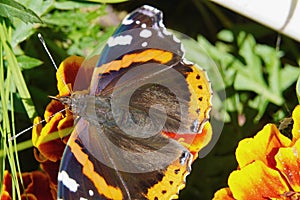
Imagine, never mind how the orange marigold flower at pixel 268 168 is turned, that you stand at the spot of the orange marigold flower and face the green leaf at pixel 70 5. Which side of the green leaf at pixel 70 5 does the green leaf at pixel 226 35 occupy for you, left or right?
right

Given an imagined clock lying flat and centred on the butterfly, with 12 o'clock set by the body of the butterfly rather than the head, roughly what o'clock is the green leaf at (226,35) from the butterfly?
The green leaf is roughly at 4 o'clock from the butterfly.

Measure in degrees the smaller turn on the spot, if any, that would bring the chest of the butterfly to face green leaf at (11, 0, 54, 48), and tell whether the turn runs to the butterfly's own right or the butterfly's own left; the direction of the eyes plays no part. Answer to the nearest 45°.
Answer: approximately 45° to the butterfly's own right

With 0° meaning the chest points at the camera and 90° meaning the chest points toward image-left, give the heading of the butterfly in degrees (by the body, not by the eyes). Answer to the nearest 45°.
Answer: approximately 90°

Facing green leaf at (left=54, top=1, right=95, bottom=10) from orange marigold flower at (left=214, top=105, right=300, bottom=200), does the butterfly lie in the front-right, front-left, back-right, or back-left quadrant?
front-left
